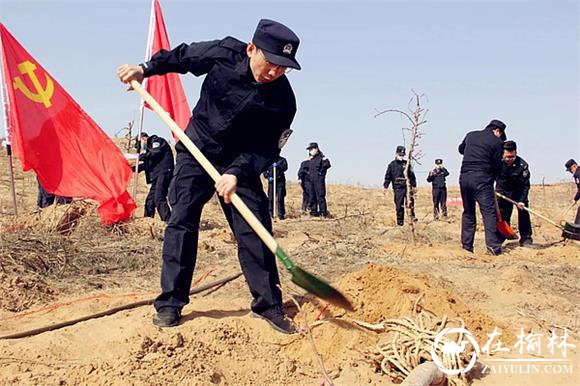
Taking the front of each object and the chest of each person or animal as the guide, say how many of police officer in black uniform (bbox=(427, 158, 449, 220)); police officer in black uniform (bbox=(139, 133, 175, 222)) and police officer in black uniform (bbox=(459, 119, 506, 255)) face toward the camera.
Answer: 1

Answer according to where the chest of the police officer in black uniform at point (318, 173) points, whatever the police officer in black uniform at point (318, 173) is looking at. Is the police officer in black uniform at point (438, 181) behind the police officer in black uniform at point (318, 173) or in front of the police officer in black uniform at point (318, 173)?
behind

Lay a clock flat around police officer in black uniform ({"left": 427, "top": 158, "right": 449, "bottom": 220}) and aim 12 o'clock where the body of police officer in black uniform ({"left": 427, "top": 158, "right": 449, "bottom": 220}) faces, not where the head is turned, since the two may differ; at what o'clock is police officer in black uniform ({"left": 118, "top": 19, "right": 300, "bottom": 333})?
police officer in black uniform ({"left": 118, "top": 19, "right": 300, "bottom": 333}) is roughly at 12 o'clock from police officer in black uniform ({"left": 427, "top": 158, "right": 449, "bottom": 220}).

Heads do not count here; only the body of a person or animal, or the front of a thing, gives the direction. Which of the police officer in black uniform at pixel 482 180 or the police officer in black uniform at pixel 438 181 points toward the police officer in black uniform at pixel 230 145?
the police officer in black uniform at pixel 438 181

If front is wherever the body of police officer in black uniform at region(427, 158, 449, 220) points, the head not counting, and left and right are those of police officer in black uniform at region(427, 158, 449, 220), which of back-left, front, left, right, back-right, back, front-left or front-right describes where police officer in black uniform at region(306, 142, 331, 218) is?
front-right

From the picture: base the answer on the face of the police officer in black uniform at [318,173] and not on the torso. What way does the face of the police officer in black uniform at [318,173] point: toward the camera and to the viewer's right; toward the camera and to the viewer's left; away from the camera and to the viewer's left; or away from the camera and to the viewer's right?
toward the camera and to the viewer's left

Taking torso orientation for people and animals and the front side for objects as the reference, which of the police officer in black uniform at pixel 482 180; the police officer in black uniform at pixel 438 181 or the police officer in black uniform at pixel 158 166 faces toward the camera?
the police officer in black uniform at pixel 438 181

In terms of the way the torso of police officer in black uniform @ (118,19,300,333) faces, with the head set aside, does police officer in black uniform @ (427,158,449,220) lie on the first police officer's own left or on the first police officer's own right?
on the first police officer's own left

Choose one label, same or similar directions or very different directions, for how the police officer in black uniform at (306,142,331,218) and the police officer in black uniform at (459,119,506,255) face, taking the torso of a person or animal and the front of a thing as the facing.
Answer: very different directions

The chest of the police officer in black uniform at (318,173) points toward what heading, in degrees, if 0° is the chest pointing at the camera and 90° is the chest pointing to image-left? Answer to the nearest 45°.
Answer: approximately 45°

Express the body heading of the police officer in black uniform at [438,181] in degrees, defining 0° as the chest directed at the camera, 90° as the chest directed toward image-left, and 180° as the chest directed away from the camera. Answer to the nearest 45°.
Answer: approximately 0°
